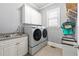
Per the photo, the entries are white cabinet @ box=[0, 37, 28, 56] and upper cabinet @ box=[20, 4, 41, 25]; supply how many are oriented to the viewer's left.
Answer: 0

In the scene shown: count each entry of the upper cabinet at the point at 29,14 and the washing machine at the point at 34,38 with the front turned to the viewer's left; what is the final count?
0

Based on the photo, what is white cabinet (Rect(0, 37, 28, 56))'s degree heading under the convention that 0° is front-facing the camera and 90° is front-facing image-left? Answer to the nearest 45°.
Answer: approximately 315°

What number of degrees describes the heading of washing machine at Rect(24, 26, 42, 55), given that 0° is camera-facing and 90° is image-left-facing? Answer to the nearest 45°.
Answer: approximately 315°

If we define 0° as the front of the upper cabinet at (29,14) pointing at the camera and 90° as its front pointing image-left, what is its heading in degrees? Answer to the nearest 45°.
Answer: approximately 315°
